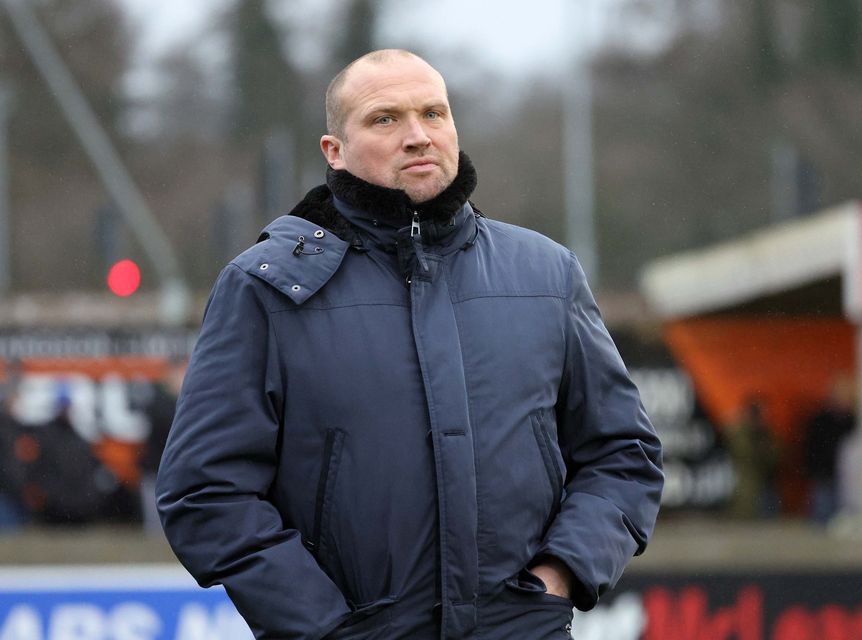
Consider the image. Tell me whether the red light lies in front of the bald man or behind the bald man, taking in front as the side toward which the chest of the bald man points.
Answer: behind

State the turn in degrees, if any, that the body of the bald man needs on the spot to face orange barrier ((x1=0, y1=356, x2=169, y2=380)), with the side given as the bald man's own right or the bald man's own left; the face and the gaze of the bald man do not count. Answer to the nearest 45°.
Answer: approximately 180°

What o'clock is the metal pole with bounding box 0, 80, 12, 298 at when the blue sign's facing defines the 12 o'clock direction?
The metal pole is roughly at 6 o'clock from the blue sign.

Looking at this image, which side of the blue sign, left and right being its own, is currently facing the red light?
back

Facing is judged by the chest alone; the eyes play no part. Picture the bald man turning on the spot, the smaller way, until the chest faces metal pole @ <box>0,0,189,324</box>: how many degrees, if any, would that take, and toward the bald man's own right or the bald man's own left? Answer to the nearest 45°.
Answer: approximately 180°

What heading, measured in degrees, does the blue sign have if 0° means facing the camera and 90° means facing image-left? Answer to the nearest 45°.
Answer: approximately 0°

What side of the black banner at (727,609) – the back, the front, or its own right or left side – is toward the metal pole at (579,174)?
back

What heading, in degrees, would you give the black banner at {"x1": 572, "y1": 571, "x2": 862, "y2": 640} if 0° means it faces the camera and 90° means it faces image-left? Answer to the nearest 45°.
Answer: approximately 0°

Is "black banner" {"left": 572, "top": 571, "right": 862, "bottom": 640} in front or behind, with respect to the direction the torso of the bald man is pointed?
behind

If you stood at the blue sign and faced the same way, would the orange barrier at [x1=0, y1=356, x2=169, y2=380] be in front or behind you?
behind
